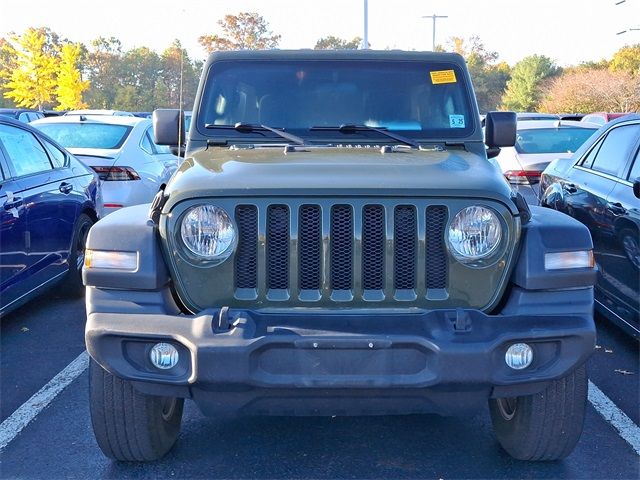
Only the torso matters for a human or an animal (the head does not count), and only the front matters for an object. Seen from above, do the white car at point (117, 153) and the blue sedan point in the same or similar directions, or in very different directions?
very different directions

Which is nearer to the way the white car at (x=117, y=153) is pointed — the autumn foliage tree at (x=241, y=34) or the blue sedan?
the autumn foliage tree

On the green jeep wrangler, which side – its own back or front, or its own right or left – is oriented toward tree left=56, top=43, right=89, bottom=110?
back

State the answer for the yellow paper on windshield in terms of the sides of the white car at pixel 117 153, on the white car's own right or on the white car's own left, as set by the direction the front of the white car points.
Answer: on the white car's own right

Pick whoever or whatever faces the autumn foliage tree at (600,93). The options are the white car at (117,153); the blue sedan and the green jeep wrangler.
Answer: the white car

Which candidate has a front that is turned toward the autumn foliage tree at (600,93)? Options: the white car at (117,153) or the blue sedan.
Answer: the white car

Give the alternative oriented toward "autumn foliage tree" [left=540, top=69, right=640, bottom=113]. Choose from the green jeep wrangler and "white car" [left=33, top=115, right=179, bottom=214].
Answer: the white car

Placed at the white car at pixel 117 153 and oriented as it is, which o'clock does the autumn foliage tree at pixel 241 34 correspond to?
The autumn foliage tree is roughly at 11 o'clock from the white car.

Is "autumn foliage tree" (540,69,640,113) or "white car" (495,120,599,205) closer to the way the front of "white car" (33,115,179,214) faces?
the autumn foliage tree

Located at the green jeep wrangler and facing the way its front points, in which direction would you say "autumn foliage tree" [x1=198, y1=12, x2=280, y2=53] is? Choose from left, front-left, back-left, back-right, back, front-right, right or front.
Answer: back

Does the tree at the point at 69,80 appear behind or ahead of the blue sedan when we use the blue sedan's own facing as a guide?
behind

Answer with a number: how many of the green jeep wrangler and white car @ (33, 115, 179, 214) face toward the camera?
1
